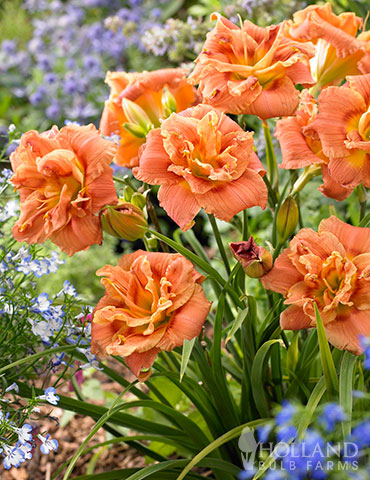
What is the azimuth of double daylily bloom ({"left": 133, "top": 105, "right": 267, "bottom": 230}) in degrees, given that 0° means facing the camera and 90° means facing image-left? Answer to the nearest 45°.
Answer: approximately 0°

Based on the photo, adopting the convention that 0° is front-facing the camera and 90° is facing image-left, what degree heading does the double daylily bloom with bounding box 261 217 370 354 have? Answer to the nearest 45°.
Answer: approximately 0°
